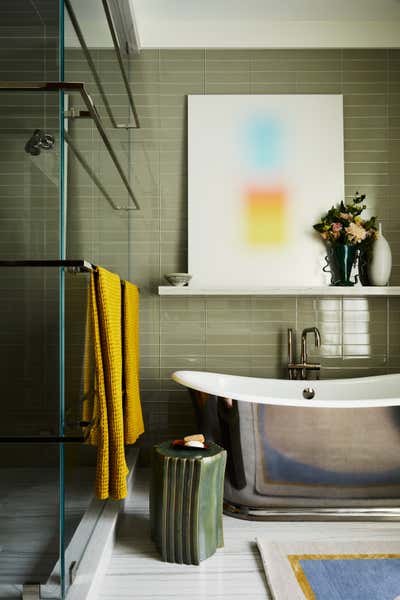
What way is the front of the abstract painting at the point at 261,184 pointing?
toward the camera

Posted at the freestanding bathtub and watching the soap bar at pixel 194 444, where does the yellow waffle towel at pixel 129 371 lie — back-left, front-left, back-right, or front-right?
front-right

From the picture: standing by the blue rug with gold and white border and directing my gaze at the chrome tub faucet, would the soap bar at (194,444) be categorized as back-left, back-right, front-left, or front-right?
front-left

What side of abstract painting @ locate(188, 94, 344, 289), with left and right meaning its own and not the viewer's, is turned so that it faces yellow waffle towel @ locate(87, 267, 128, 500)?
front

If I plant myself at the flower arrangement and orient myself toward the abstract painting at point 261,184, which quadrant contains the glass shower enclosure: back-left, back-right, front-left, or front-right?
front-left
